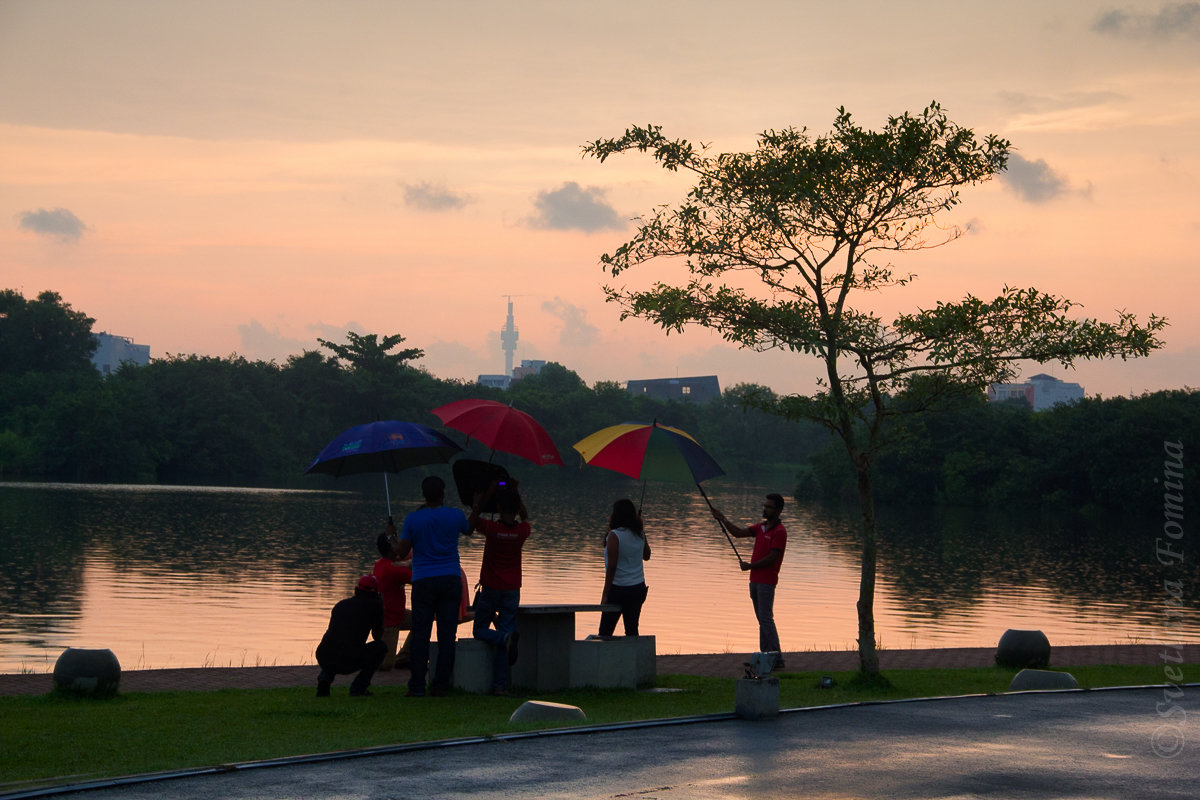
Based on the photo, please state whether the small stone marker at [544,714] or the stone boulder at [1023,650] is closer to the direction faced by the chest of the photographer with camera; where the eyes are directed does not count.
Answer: the stone boulder

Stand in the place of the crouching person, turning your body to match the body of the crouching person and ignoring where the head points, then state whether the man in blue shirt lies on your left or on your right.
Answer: on your right

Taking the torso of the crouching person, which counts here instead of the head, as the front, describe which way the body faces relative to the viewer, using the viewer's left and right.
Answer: facing away from the viewer and to the right of the viewer

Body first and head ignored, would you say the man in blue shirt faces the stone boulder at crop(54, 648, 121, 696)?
no

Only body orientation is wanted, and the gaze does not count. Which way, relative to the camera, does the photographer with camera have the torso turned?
away from the camera

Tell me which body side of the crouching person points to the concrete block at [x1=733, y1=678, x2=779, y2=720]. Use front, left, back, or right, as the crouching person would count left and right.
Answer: right

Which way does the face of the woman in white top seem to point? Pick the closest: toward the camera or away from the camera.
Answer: away from the camera

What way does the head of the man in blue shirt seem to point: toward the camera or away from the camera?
away from the camera

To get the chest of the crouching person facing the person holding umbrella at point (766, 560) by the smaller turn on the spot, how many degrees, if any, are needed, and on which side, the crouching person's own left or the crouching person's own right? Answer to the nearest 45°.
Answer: approximately 45° to the crouching person's own right

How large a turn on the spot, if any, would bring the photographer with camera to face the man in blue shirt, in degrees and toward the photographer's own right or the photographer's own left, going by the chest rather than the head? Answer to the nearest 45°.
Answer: approximately 135° to the photographer's own left

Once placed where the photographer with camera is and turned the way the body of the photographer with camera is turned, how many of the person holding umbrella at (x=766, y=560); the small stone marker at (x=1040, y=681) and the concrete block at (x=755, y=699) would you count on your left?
0

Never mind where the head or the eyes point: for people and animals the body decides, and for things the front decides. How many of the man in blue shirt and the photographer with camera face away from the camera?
2

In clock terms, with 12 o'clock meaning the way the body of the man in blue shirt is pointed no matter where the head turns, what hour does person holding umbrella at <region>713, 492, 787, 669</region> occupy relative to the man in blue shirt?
The person holding umbrella is roughly at 2 o'clock from the man in blue shirt.

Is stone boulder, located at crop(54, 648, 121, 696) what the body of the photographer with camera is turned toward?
no

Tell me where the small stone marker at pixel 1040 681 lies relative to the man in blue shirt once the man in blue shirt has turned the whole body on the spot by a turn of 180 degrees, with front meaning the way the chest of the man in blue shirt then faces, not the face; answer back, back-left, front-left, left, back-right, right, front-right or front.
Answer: left

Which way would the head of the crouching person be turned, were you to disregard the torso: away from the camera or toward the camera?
away from the camera

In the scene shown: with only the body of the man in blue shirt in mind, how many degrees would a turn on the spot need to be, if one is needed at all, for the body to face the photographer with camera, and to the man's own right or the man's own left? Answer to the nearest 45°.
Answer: approximately 45° to the man's own right

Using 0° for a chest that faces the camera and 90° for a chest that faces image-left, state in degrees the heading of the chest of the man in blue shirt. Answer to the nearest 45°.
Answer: approximately 180°

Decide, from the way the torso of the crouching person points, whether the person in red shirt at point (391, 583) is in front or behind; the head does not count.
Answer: in front

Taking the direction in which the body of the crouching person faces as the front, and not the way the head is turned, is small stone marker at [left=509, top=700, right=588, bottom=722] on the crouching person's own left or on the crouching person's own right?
on the crouching person's own right
